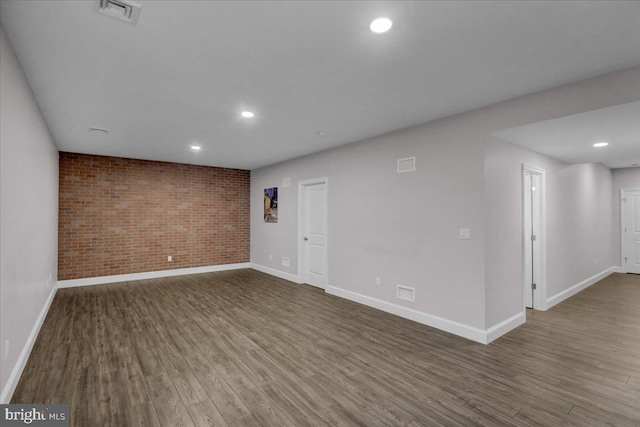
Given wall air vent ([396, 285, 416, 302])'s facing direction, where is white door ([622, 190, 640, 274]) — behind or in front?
behind

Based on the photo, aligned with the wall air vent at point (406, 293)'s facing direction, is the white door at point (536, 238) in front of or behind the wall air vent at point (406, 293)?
behind

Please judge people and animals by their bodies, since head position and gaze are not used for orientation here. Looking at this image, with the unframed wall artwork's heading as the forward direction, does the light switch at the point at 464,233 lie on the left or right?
on its left

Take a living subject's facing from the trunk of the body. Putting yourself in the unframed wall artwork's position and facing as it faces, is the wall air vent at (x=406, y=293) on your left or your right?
on your left

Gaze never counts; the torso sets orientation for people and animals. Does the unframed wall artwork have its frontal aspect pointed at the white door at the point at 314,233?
no

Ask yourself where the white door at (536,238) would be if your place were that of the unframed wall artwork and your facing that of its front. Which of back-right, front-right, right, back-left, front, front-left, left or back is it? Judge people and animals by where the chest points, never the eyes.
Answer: left

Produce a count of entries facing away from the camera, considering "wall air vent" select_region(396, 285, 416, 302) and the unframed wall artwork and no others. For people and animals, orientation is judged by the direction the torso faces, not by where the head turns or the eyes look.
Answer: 0

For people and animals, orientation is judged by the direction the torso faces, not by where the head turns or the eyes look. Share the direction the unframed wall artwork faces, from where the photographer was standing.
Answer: facing the viewer and to the left of the viewer
